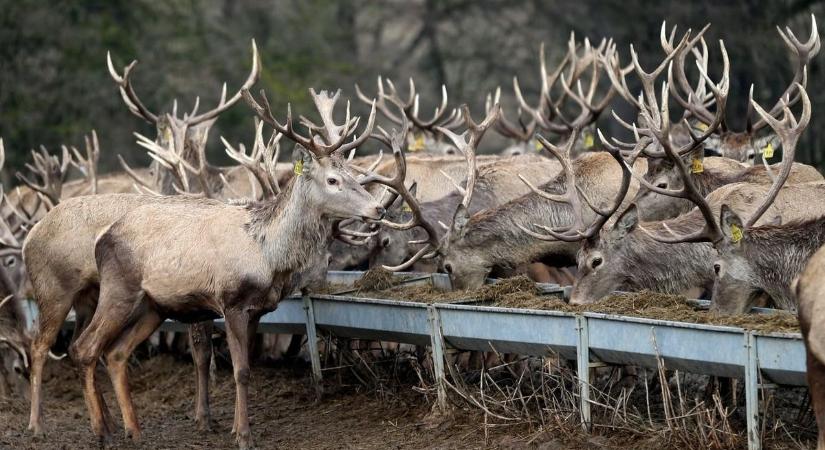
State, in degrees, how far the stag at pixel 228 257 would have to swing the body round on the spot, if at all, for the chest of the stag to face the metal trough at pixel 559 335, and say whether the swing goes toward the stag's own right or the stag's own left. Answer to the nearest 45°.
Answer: approximately 45° to the stag's own right

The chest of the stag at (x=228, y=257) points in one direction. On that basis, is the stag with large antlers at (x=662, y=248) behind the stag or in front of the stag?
in front

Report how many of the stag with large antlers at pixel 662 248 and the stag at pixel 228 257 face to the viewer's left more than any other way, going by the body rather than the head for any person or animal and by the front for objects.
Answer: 1

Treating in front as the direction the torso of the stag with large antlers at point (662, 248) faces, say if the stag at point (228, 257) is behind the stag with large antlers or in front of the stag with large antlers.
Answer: in front

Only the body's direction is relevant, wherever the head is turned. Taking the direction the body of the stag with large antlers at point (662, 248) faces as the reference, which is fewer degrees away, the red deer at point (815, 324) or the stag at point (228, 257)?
the stag

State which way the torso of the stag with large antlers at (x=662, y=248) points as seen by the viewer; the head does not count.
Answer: to the viewer's left

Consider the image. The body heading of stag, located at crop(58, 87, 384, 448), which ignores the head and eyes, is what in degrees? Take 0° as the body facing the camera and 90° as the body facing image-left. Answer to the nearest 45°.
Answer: approximately 270°
